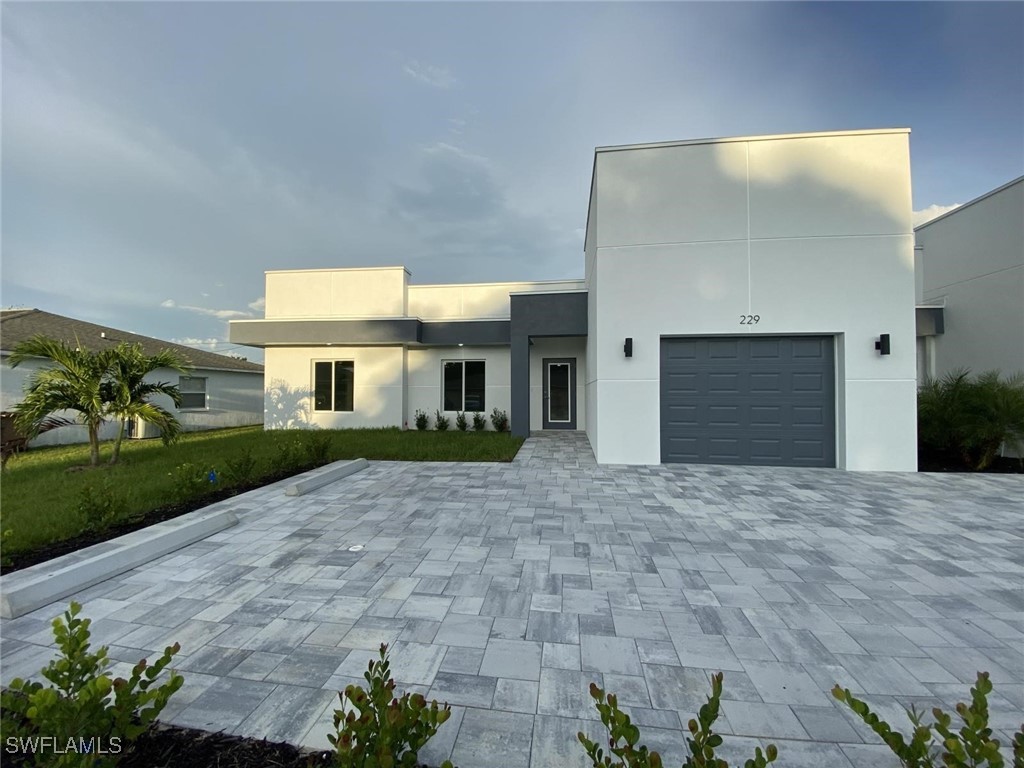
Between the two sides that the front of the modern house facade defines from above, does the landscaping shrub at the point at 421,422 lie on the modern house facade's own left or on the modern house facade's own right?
on the modern house facade's own right

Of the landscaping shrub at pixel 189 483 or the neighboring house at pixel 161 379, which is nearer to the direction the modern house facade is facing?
the landscaping shrub

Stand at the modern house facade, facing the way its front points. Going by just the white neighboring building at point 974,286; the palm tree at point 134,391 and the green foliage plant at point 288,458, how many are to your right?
2

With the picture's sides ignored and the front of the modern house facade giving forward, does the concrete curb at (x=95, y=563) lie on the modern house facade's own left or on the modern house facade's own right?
on the modern house facade's own right

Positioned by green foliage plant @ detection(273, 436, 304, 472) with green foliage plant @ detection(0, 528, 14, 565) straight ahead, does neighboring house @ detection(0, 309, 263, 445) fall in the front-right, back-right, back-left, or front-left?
back-right

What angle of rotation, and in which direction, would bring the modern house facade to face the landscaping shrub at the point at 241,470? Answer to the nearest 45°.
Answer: approximately 90° to its right

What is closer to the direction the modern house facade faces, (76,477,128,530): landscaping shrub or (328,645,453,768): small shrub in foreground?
the small shrub in foreground

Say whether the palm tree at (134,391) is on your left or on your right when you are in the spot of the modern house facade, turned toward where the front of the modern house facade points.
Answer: on your right

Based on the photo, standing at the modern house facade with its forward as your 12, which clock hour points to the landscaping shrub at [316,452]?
The landscaping shrub is roughly at 3 o'clock from the modern house facade.

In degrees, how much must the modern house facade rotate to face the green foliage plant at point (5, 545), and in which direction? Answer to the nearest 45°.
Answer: approximately 45° to its right

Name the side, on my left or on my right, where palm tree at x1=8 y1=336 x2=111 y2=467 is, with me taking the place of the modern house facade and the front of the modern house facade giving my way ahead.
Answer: on my right

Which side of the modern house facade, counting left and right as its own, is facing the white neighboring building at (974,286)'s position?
left

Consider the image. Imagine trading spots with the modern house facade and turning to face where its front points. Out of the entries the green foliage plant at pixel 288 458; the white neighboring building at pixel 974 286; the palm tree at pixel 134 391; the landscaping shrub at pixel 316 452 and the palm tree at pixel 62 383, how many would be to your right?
4

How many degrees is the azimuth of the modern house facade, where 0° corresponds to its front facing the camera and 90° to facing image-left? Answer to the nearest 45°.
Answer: approximately 0°

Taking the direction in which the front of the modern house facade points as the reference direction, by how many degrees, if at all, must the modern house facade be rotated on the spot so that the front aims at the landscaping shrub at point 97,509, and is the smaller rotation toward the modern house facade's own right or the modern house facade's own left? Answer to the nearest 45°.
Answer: approximately 45° to the modern house facade's own right
